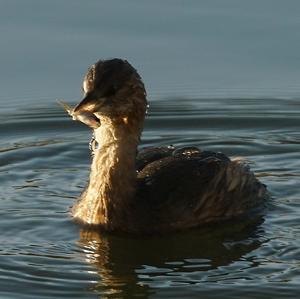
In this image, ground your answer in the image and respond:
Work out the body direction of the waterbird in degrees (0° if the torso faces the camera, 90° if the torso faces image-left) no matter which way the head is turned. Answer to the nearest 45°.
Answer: approximately 45°
